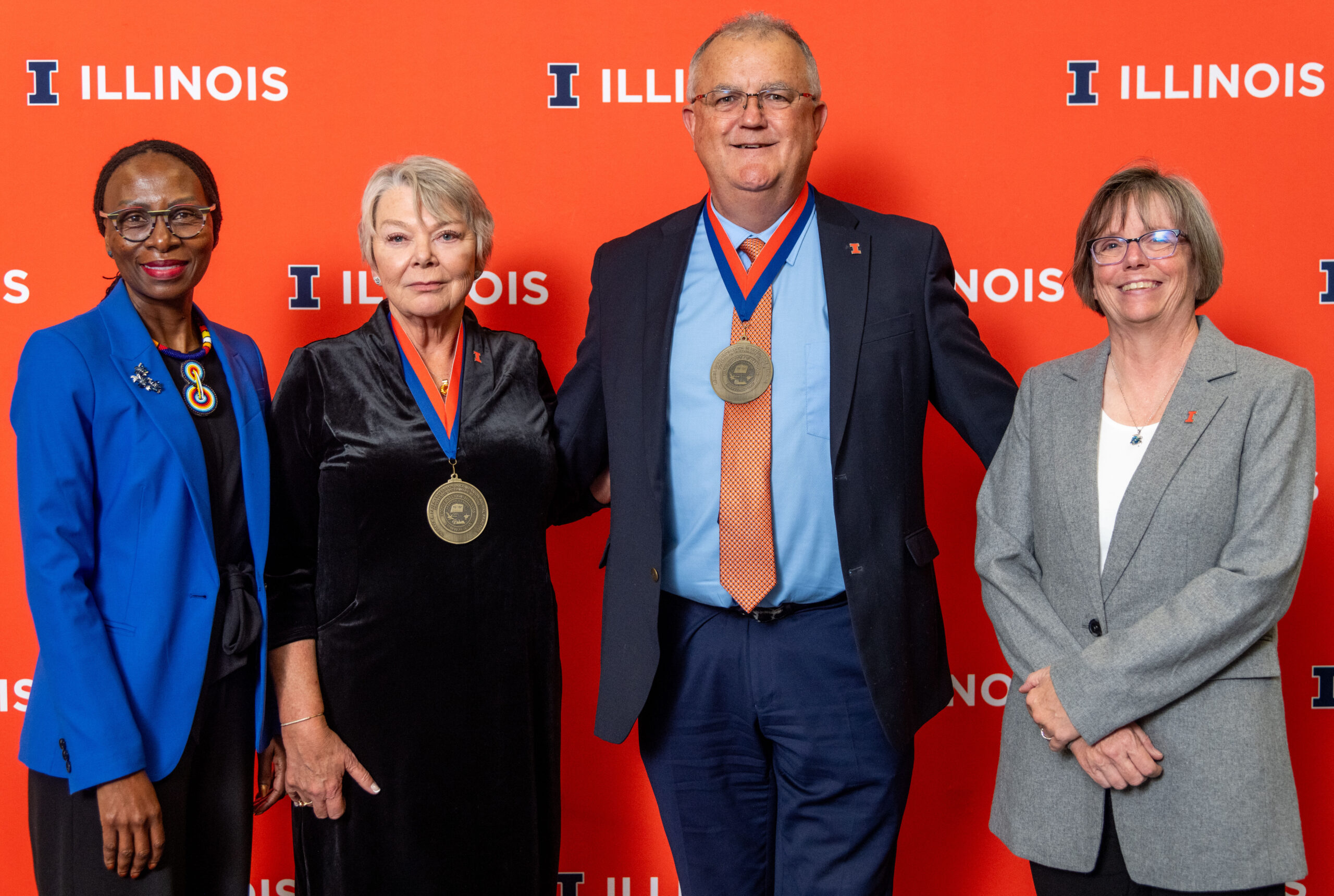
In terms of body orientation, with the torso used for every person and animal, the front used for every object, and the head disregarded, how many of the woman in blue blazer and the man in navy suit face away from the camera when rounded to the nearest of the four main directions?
0

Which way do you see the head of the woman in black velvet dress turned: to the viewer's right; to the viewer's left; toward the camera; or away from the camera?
toward the camera

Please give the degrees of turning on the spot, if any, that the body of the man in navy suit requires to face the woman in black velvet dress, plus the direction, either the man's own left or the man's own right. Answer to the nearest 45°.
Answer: approximately 90° to the man's own right

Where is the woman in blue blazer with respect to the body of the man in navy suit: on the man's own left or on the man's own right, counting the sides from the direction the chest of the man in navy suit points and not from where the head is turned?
on the man's own right

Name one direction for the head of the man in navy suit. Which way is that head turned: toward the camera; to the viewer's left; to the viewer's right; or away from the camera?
toward the camera

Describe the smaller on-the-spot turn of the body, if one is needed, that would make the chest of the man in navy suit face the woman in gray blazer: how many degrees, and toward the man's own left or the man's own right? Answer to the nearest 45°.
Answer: approximately 45° to the man's own left

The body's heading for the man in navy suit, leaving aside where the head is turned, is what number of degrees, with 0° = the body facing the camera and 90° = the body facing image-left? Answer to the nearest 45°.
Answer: approximately 0°
